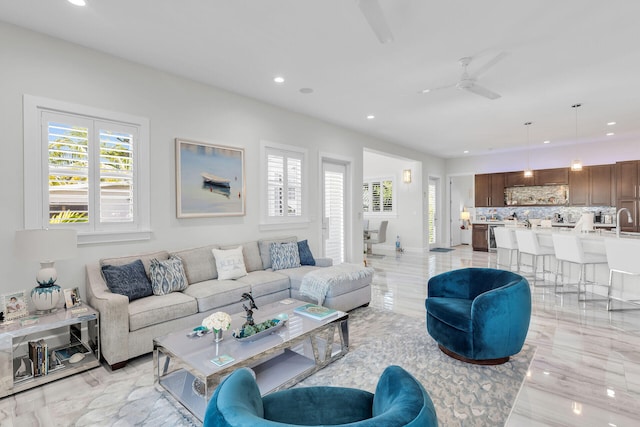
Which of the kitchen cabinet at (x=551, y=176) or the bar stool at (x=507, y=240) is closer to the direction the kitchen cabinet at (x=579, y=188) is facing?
the bar stool

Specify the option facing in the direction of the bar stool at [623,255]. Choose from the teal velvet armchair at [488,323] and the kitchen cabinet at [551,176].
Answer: the kitchen cabinet

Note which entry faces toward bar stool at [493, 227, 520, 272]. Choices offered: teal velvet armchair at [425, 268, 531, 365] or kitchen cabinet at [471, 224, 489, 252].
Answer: the kitchen cabinet

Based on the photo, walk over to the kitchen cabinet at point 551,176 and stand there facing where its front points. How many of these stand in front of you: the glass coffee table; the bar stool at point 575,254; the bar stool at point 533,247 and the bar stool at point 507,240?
4

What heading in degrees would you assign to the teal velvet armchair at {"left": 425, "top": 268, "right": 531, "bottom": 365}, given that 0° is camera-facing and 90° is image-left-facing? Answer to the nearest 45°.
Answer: approximately 45°

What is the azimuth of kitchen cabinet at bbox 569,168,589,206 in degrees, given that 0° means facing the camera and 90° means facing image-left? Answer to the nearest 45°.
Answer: approximately 0°

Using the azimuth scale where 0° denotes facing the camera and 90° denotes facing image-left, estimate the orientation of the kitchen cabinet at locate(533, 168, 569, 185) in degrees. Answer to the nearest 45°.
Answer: approximately 0°

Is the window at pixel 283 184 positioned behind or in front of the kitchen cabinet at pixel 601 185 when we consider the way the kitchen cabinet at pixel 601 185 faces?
in front

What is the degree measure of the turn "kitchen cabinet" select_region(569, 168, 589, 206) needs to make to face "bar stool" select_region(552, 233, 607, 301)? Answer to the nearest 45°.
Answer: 0° — it already faces it

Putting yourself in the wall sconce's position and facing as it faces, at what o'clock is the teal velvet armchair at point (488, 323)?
The teal velvet armchair is roughly at 12 o'clock from the wall sconce.

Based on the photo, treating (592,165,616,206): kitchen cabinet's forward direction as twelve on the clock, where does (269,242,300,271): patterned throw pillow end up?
The patterned throw pillow is roughly at 1 o'clock from the kitchen cabinet.

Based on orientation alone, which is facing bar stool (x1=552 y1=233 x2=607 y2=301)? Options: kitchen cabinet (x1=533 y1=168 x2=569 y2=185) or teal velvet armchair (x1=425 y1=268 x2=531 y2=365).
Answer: the kitchen cabinet

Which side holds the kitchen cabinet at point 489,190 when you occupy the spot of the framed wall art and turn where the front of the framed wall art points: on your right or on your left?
on your left

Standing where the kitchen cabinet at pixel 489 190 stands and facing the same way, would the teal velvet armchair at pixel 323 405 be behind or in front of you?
in front

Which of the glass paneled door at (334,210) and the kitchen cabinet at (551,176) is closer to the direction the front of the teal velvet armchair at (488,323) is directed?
the glass paneled door
